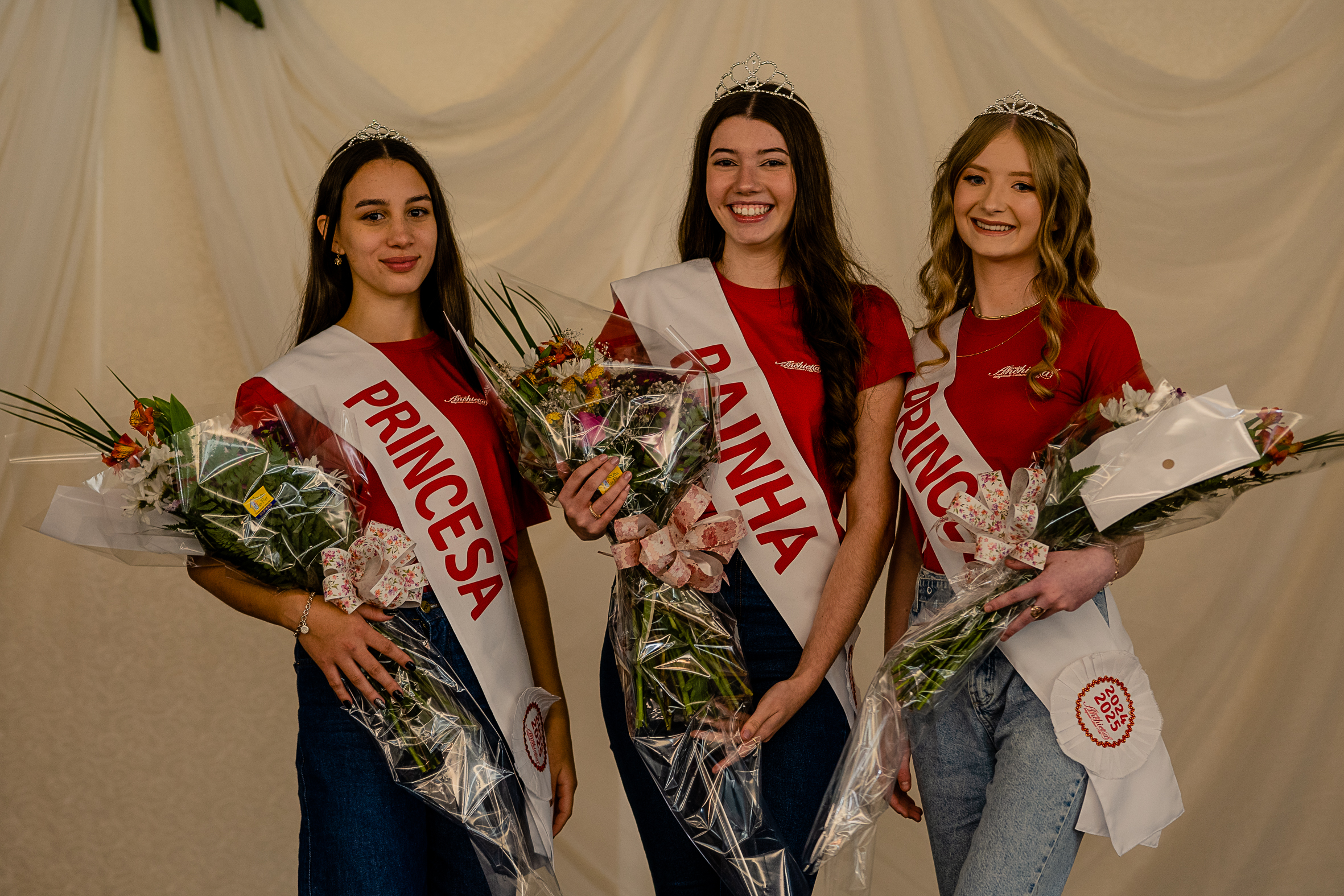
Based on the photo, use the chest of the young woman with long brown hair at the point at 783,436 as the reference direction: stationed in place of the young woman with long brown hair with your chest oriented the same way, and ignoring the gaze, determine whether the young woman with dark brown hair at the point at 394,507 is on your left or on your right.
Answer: on your right

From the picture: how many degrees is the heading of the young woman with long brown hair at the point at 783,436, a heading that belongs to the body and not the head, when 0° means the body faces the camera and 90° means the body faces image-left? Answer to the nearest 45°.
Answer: approximately 0°
